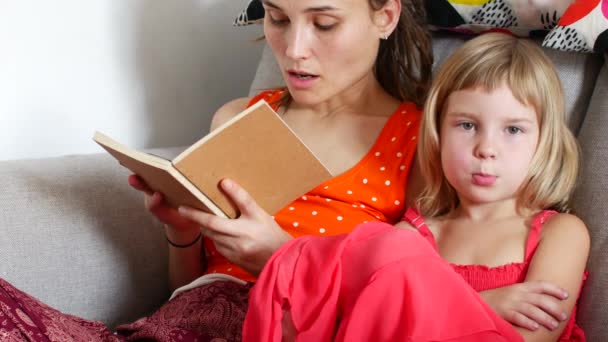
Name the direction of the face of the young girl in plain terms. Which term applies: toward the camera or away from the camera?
toward the camera

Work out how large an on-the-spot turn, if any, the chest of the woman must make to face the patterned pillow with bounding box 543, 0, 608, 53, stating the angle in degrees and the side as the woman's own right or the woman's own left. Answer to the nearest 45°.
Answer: approximately 135° to the woman's own left

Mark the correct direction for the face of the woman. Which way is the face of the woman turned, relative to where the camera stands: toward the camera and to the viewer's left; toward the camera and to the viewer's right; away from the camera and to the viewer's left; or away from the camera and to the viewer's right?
toward the camera and to the viewer's left

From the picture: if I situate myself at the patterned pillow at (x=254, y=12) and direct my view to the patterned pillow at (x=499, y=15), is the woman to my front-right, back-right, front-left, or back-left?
front-right

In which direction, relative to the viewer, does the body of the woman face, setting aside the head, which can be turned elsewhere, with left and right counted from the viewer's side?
facing the viewer and to the left of the viewer

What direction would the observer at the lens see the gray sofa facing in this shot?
facing the viewer

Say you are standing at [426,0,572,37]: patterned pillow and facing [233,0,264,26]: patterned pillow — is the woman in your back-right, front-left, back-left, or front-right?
front-left
